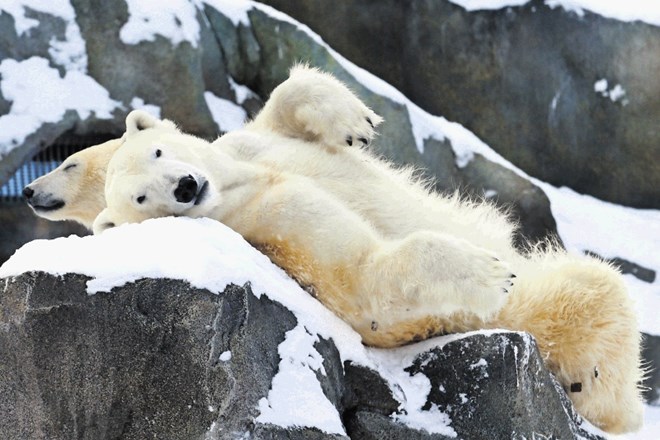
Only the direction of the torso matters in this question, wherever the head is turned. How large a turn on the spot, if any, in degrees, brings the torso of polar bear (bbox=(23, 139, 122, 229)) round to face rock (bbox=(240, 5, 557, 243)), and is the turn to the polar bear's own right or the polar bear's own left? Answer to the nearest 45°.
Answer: approximately 135° to the polar bear's own right

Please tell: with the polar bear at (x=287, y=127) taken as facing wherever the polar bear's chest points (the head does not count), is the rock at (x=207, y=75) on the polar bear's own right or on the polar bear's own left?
on the polar bear's own right

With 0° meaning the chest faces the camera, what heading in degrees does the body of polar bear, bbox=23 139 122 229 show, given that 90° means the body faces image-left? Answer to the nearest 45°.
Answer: approximately 90°

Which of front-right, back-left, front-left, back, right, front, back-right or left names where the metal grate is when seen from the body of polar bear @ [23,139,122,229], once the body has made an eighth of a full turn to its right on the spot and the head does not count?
front-right

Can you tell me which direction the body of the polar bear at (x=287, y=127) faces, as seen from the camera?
to the viewer's left

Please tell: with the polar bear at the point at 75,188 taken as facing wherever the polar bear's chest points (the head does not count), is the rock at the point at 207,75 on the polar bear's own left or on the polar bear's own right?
on the polar bear's own right
